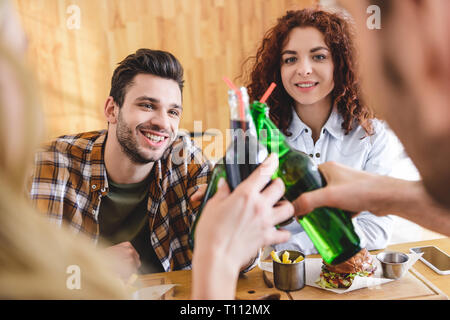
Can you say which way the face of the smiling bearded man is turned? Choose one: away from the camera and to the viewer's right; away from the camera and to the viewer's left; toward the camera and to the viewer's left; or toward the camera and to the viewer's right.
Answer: toward the camera and to the viewer's right

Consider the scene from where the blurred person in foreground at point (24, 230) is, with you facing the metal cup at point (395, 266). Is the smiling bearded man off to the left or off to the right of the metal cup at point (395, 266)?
left

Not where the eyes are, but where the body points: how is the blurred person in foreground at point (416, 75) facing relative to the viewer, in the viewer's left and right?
facing away from the viewer and to the left of the viewer

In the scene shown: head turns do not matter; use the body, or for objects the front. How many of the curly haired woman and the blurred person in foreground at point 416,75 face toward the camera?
1

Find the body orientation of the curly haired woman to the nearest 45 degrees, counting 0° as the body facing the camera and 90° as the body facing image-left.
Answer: approximately 0°

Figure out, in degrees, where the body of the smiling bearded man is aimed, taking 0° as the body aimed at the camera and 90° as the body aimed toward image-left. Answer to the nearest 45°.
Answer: approximately 315°
